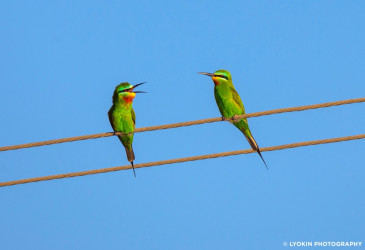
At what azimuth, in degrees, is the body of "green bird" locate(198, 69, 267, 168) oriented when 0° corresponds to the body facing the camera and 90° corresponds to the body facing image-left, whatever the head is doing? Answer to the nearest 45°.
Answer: approximately 45°

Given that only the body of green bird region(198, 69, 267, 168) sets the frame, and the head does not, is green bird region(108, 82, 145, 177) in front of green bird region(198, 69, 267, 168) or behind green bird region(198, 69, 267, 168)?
in front

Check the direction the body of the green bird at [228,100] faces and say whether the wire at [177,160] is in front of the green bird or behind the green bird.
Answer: in front
